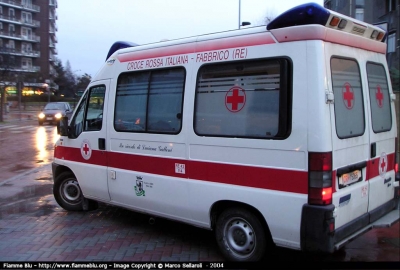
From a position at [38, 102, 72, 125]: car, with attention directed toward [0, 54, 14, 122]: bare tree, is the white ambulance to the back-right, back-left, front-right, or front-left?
back-left

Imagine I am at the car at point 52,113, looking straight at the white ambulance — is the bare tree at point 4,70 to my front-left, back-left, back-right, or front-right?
back-right

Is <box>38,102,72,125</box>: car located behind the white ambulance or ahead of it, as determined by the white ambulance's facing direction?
ahead

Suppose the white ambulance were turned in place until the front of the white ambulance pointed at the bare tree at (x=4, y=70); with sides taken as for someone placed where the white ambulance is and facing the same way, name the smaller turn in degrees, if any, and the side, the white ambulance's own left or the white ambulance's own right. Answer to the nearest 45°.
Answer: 0° — it already faces it

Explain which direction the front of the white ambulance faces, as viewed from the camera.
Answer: facing away from the viewer and to the left of the viewer
